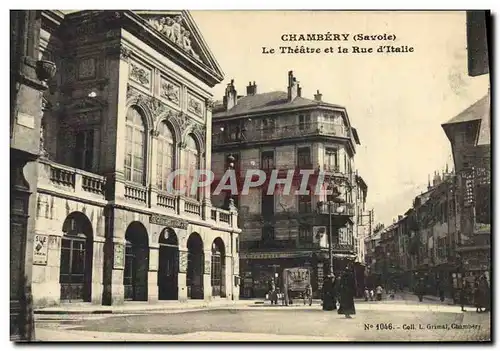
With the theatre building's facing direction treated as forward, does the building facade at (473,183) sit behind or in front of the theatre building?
in front

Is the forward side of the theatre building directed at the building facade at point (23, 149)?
no
